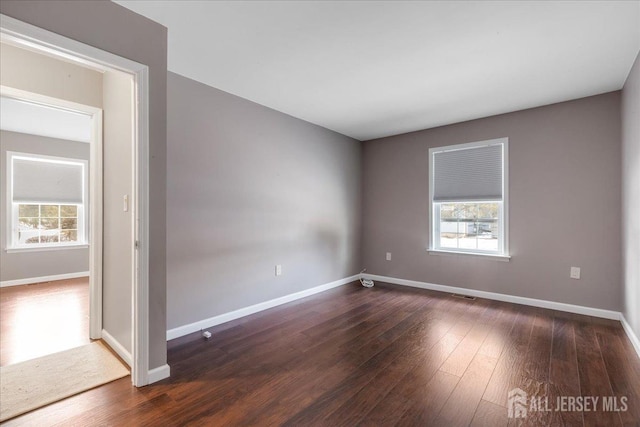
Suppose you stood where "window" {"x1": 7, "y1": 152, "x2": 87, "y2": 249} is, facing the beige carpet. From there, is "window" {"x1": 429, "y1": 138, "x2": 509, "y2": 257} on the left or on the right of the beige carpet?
left

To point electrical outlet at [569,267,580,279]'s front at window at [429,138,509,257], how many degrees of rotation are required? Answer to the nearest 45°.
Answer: approximately 90° to its right

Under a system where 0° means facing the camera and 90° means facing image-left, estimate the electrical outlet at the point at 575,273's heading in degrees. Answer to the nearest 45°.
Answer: approximately 0°

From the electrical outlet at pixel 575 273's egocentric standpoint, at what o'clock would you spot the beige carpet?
The beige carpet is roughly at 1 o'clock from the electrical outlet.

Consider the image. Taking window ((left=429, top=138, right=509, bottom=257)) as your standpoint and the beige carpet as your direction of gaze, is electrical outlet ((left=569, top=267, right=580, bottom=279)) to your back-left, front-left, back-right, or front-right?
back-left

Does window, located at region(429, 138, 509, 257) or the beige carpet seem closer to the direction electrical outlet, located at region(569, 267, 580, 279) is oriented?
the beige carpet
